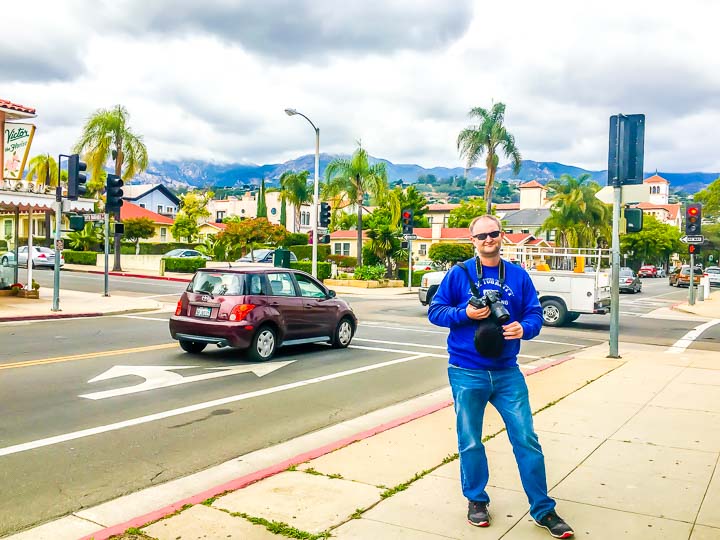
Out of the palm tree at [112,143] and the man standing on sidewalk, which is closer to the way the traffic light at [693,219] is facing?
the man standing on sidewalk

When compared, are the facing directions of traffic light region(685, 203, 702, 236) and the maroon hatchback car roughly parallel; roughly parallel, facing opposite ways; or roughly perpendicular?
roughly parallel, facing opposite ways

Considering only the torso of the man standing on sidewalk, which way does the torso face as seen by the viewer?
toward the camera

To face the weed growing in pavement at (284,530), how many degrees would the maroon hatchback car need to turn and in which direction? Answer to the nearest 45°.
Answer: approximately 135° to its right

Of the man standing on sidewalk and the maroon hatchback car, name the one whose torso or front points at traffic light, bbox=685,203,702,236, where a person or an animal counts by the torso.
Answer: the maroon hatchback car

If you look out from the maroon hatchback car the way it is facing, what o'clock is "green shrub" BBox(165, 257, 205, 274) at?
The green shrub is roughly at 10 o'clock from the maroon hatchback car.

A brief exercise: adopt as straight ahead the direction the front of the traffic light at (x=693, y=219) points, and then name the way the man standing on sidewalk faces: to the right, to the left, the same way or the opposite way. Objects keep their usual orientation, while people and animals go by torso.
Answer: the same way

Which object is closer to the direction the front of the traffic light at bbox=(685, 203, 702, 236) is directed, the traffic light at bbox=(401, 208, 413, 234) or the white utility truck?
the white utility truck

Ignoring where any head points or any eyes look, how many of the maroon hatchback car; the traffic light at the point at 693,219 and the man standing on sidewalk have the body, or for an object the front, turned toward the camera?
2

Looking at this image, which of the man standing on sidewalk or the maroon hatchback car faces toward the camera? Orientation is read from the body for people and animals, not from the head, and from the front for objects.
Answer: the man standing on sidewalk

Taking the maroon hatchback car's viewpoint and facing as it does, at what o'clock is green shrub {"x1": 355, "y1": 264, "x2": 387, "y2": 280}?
The green shrub is roughly at 11 o'clock from the maroon hatchback car.

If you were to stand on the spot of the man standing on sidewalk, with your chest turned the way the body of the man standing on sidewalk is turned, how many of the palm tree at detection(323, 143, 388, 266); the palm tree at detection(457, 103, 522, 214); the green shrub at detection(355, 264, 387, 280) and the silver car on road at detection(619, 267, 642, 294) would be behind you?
4

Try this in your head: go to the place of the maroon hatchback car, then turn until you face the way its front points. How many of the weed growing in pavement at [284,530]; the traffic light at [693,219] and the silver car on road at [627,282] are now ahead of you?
2

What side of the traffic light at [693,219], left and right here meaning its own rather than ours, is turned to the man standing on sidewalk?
front

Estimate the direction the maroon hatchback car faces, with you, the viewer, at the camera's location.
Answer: facing away from the viewer and to the right of the viewer

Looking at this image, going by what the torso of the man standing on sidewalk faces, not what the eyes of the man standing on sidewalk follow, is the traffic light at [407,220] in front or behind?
behind

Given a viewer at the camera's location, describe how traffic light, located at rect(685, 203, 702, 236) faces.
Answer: facing the viewer

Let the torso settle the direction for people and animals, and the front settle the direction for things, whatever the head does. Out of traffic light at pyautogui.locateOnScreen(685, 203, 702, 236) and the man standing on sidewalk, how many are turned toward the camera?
2

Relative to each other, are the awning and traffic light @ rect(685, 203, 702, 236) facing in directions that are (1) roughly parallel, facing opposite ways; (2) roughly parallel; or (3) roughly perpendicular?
roughly perpendicular

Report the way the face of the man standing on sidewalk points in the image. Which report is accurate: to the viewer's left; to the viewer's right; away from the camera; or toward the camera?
toward the camera

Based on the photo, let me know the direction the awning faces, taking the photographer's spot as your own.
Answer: facing the viewer and to the right of the viewer
